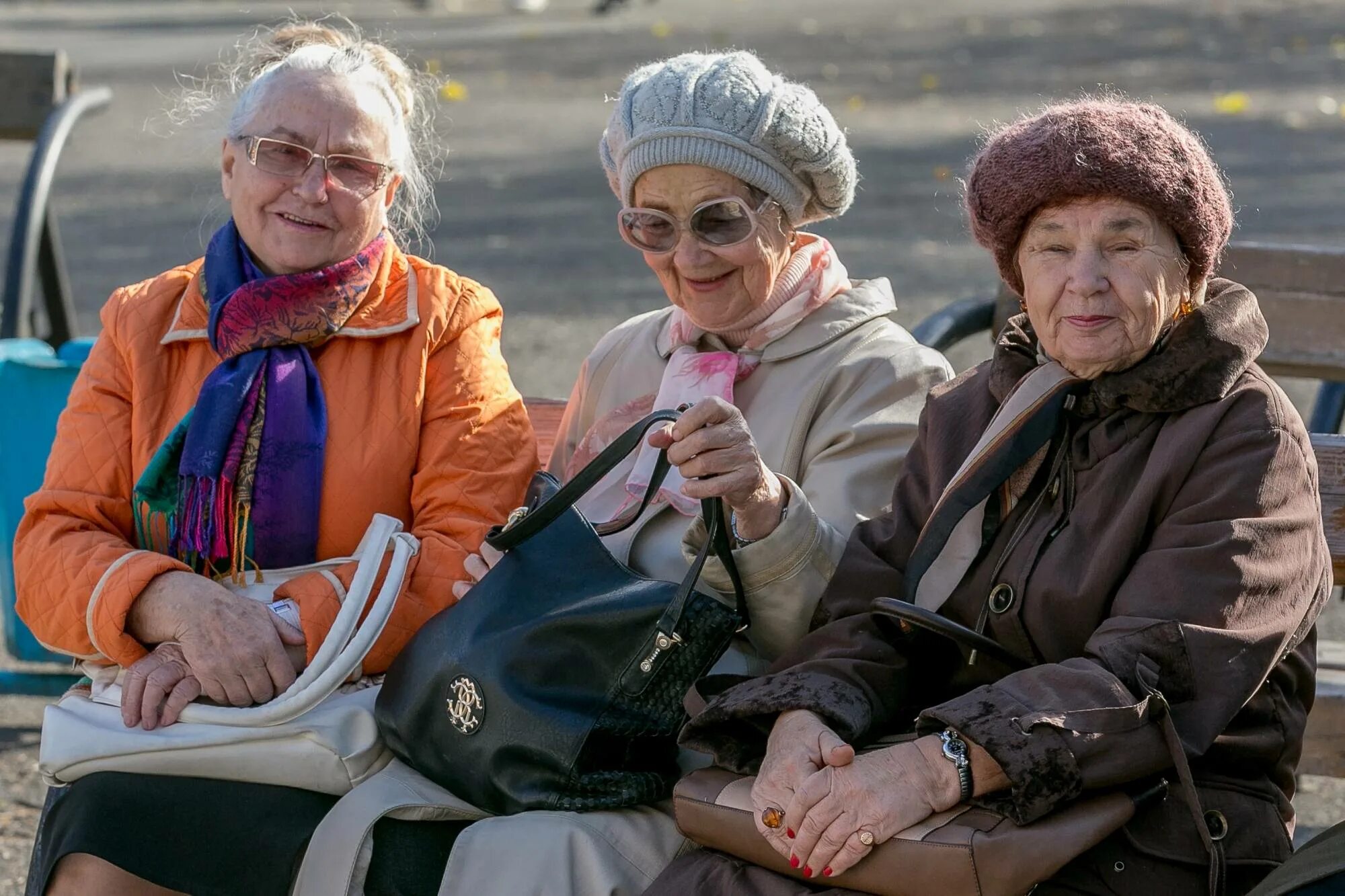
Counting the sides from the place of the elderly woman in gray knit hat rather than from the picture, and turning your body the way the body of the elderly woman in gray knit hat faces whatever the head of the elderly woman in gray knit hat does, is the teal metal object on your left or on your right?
on your right

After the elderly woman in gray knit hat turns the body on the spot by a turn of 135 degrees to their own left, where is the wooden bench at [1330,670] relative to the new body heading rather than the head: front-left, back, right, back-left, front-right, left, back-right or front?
front

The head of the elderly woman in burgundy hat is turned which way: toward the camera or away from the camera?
toward the camera

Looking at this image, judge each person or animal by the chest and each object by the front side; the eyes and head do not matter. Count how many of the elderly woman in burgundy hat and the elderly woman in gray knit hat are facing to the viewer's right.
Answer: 0

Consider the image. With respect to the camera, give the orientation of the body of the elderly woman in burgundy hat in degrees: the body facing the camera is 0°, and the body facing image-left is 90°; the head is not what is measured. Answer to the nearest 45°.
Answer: approximately 45°

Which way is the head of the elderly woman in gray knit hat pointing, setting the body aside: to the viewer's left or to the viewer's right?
to the viewer's left

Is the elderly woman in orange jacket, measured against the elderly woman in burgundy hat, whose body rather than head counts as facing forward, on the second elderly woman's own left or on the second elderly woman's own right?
on the second elderly woman's own right

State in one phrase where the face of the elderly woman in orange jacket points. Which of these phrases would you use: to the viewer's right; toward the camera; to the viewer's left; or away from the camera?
toward the camera

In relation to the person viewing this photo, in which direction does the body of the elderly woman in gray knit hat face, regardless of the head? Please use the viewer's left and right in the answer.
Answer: facing the viewer and to the left of the viewer

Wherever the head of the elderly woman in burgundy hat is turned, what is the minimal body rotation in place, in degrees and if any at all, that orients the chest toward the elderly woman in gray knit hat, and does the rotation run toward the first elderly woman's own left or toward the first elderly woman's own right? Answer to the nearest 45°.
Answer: approximately 90° to the first elderly woman's own right

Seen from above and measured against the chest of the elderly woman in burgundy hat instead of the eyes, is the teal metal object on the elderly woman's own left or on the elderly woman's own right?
on the elderly woman's own right

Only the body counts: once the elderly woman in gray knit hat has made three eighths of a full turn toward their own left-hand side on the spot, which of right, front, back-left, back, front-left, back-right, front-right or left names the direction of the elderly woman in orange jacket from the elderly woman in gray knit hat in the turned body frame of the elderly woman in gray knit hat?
back

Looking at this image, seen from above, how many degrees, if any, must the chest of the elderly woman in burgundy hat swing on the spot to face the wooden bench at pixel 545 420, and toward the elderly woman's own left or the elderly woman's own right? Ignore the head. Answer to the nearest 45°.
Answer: approximately 90° to the elderly woman's own right

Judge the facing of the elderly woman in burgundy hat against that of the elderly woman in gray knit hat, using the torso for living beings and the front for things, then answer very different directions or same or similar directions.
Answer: same or similar directions
